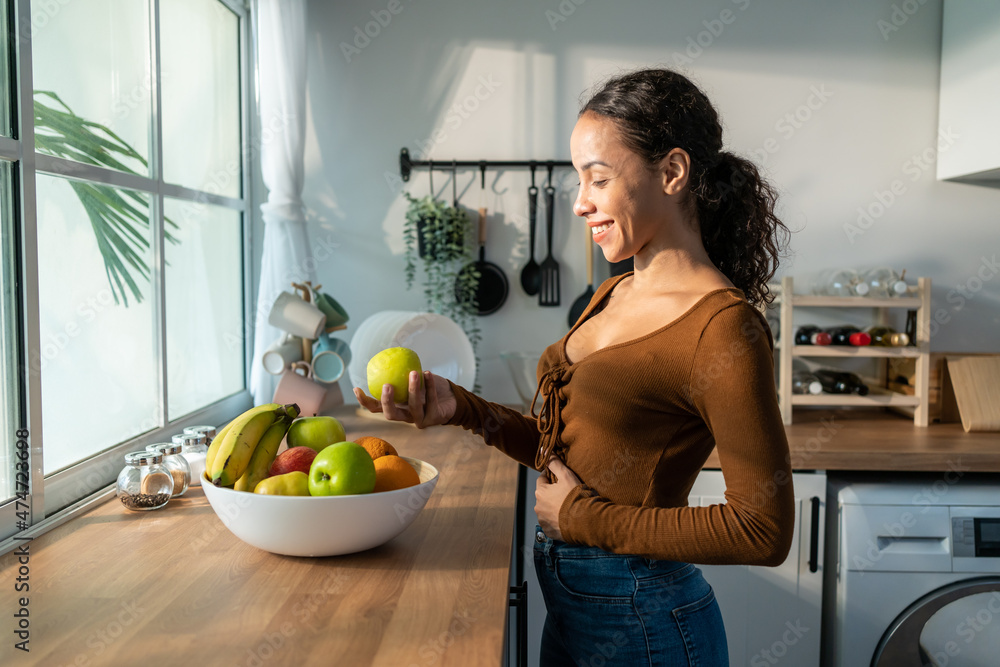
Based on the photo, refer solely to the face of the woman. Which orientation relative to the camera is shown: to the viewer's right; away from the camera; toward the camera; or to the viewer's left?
to the viewer's left

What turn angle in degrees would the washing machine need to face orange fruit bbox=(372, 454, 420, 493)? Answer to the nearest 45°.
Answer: approximately 45° to its right

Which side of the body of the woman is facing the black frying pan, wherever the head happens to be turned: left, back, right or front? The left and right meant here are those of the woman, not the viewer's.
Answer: right

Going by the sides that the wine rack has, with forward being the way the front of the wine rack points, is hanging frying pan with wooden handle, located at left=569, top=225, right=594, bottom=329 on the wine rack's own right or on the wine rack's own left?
on the wine rack's own right

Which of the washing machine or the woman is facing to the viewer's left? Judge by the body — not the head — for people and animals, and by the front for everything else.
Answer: the woman

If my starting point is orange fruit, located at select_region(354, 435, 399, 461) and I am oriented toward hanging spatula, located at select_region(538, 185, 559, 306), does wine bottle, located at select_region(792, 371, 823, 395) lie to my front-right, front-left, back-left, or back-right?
front-right

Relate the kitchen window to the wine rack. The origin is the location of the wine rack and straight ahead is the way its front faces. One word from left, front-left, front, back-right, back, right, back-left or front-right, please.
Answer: front-right

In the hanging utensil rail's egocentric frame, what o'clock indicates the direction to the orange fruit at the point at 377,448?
The orange fruit is roughly at 12 o'clock from the hanging utensil rail.

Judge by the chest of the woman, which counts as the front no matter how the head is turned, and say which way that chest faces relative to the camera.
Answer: to the viewer's left

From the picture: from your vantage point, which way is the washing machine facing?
toward the camera

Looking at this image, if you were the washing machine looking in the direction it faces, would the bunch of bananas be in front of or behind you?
in front

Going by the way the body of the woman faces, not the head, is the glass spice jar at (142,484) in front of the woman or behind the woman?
in front

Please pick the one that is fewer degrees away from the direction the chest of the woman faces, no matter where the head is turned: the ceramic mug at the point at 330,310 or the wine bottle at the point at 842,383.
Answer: the ceramic mug

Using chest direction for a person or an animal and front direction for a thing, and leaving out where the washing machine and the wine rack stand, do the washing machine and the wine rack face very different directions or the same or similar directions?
same or similar directions

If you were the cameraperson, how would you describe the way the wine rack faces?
facing the viewer

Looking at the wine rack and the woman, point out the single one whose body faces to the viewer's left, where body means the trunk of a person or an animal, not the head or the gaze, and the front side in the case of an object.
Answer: the woman
